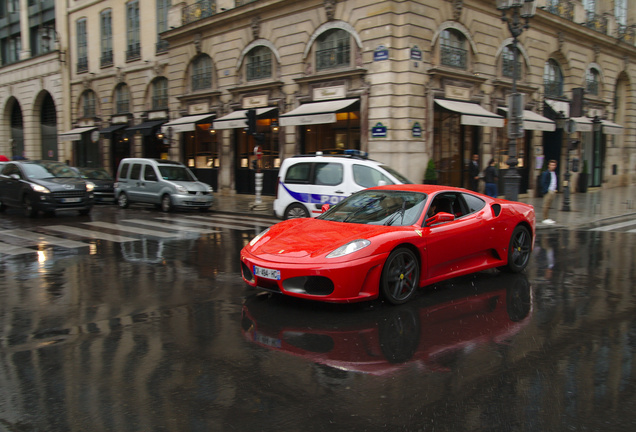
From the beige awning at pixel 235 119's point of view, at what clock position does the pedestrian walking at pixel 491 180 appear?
The pedestrian walking is roughly at 9 o'clock from the beige awning.

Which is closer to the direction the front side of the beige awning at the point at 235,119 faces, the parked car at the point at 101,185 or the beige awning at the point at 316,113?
the parked car

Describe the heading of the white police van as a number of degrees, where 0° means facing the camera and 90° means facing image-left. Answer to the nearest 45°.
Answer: approximately 270°

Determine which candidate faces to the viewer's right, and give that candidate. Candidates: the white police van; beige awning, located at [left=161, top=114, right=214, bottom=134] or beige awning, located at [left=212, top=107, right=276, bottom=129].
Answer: the white police van

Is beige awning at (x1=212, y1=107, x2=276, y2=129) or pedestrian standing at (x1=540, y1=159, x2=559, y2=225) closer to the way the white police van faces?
the pedestrian standing

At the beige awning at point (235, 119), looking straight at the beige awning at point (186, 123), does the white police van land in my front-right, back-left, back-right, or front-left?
back-left

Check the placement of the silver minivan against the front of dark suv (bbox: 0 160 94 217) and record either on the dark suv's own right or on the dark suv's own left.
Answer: on the dark suv's own left

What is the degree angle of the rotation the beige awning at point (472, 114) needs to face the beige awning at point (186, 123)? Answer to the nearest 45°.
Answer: approximately 135° to its right

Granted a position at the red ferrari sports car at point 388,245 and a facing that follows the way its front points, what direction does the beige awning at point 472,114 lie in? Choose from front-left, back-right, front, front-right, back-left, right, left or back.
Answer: back-right

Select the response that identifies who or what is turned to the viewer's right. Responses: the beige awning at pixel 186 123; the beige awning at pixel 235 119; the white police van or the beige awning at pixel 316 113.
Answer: the white police van

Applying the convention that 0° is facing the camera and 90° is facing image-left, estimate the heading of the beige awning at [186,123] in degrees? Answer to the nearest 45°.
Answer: approximately 45°
